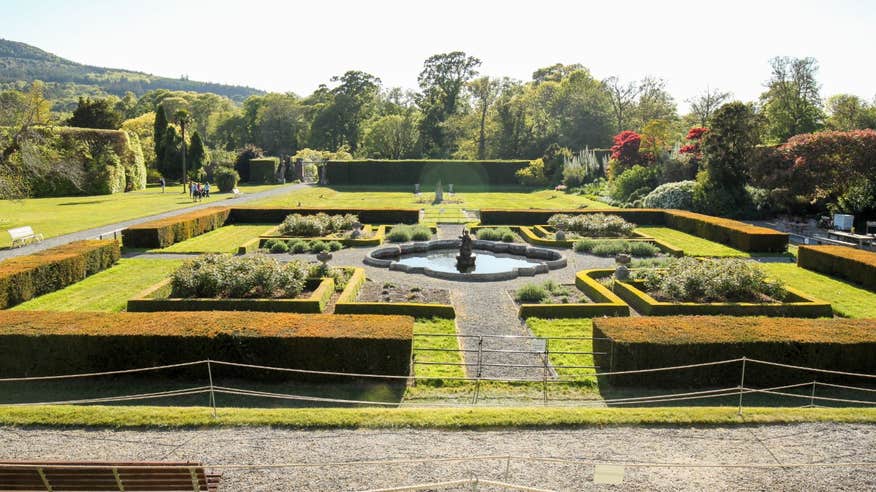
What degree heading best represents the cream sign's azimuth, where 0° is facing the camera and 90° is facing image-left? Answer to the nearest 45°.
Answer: approximately 0°

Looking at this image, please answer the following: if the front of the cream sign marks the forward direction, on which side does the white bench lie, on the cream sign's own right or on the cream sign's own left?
on the cream sign's own right

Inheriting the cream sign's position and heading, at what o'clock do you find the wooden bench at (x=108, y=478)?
The wooden bench is roughly at 2 o'clock from the cream sign.

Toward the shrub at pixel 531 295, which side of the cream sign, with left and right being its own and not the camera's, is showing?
back

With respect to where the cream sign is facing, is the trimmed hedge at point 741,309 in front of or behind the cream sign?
behind

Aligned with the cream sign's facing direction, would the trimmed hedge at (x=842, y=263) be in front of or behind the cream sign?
behind

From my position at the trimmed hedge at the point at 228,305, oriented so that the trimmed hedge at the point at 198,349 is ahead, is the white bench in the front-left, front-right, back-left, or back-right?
back-right

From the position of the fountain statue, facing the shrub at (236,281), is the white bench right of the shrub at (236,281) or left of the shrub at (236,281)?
right

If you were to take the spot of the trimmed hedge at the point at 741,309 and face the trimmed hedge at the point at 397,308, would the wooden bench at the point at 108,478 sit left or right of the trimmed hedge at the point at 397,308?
left

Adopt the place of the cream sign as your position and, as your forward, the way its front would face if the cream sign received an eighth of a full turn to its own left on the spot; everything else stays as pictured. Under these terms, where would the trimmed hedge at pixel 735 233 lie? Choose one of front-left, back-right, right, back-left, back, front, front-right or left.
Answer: back-left

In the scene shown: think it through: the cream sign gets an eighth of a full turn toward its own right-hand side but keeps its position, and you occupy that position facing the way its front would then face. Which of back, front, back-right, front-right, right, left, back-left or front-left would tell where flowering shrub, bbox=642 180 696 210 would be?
back-right

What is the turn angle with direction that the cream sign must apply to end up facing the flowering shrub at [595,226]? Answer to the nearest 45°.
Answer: approximately 180°
